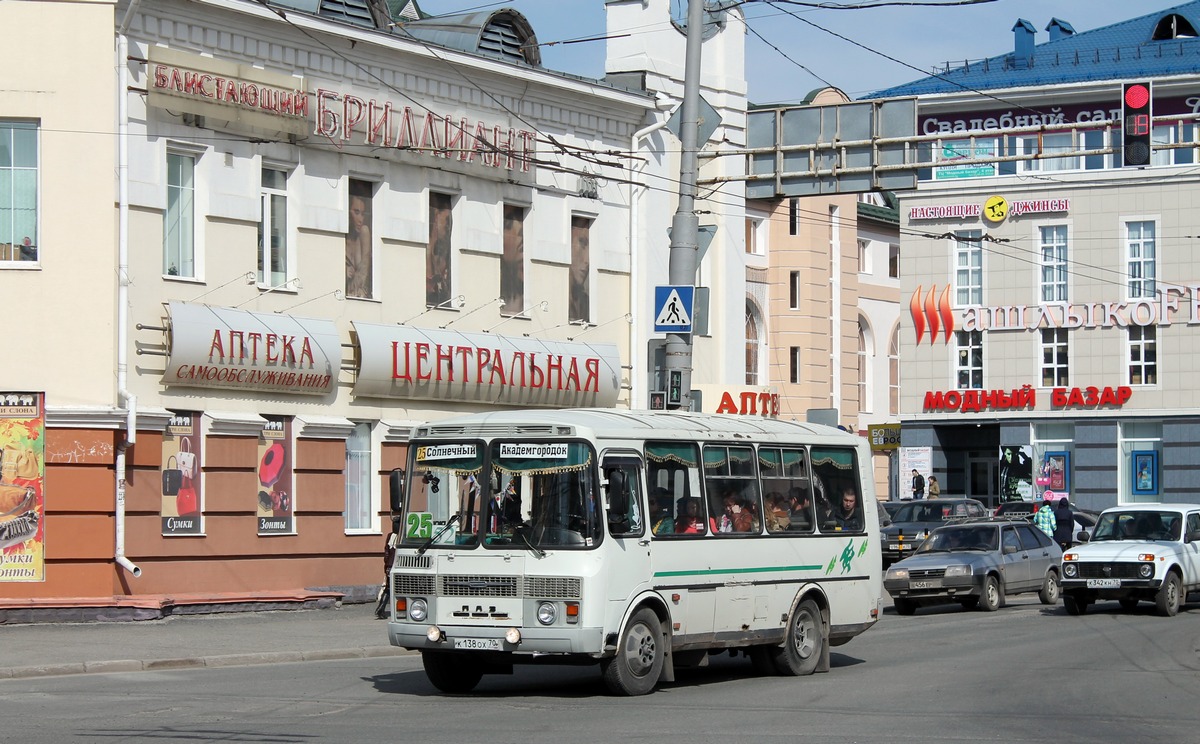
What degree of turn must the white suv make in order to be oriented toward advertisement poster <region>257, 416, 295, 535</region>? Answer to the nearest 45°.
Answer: approximately 45° to its right

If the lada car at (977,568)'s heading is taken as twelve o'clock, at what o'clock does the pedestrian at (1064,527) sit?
The pedestrian is roughly at 5 o'clock from the lada car.

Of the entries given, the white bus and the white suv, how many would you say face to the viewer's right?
0

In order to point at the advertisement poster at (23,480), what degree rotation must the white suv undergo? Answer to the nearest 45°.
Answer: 0° — it already faces it

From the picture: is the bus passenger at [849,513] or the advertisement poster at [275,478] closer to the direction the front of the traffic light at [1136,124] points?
the bus passenger

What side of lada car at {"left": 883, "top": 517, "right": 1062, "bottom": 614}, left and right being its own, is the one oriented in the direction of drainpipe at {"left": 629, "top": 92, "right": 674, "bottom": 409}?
right

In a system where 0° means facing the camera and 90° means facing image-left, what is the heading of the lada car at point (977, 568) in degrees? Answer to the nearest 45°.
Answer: approximately 45°

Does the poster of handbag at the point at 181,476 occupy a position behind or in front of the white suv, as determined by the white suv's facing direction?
in front

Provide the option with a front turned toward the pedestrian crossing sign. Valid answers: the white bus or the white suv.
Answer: the white suv

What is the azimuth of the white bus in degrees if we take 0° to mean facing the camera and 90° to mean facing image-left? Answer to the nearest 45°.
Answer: approximately 45°
